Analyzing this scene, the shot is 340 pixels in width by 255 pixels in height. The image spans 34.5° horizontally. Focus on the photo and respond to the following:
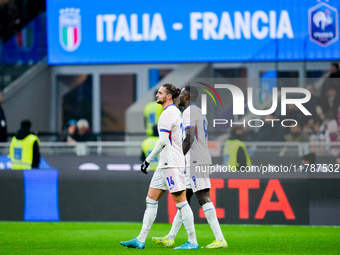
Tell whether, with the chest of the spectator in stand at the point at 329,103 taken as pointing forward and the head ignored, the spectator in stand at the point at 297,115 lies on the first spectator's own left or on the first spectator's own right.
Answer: on the first spectator's own right

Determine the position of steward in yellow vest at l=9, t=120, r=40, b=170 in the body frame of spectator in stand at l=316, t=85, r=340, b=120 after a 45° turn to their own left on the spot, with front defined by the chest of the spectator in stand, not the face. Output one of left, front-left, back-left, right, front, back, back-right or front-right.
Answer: right

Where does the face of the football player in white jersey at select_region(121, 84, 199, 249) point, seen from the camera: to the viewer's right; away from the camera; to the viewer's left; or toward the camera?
to the viewer's left

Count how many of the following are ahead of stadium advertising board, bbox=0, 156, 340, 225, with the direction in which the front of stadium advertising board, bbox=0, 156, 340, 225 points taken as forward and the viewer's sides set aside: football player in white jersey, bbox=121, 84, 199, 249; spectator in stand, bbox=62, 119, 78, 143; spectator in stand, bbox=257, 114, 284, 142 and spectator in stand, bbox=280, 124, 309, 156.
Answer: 1

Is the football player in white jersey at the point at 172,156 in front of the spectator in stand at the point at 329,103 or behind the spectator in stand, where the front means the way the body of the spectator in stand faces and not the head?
in front

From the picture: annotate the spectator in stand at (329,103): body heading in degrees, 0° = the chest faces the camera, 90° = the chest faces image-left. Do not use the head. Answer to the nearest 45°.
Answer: approximately 0°
